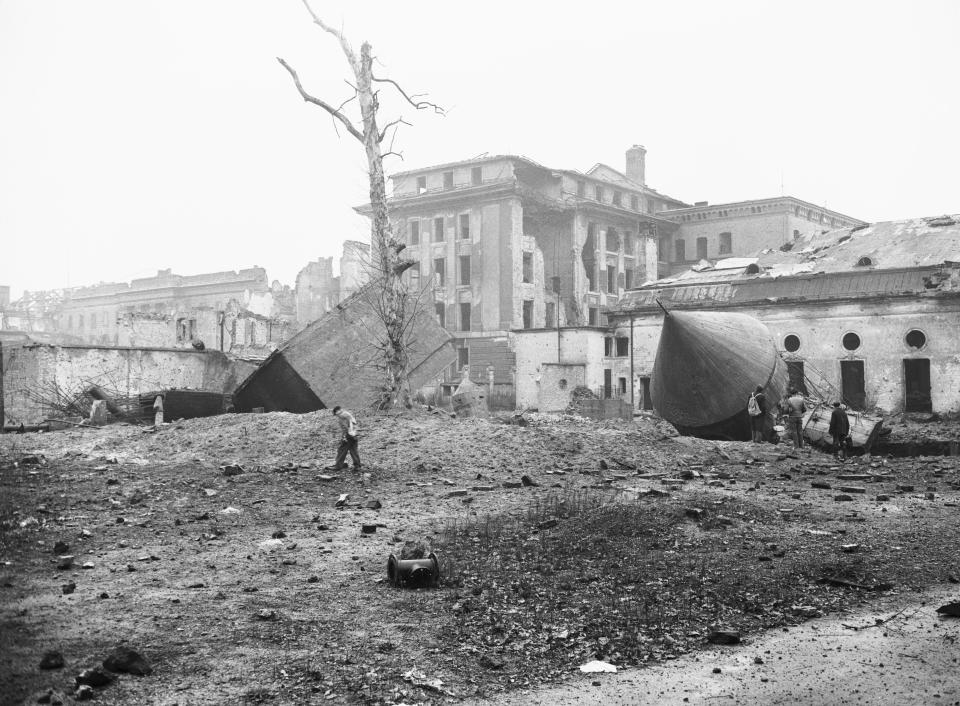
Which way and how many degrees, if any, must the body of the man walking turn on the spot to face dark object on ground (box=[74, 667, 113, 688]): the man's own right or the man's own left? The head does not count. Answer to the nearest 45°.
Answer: approximately 90° to the man's own left

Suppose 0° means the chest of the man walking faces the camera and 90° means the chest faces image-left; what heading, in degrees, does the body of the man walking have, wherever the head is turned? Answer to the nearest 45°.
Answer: approximately 90°

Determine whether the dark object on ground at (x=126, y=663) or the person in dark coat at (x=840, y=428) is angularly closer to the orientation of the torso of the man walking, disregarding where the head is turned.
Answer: the dark object on ground

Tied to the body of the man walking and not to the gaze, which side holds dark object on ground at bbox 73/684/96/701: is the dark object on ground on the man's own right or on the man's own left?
on the man's own left

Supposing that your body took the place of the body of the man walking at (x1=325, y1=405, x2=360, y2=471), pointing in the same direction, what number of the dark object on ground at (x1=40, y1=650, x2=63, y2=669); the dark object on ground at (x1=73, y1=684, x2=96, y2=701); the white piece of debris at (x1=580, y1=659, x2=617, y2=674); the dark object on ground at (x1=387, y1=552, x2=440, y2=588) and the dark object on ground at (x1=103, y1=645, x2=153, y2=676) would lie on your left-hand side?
5

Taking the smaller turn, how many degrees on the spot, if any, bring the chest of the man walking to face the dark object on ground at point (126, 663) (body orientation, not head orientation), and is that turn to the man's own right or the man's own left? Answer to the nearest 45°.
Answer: approximately 90° to the man's own left

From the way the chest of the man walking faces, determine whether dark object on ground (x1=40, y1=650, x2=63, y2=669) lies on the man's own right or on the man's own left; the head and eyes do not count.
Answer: on the man's own left

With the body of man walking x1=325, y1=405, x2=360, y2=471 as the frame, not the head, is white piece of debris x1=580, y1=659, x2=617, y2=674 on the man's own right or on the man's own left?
on the man's own left
